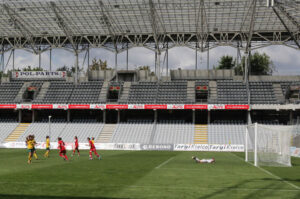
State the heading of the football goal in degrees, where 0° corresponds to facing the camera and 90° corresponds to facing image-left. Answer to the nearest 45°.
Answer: approximately 90°

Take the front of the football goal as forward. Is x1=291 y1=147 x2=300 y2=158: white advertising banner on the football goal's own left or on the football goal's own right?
on the football goal's own right
